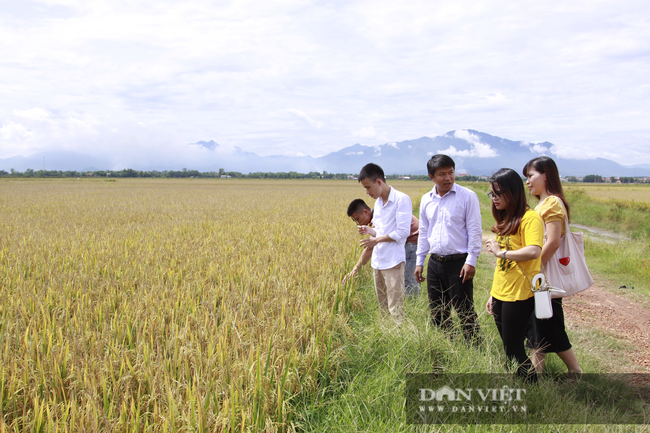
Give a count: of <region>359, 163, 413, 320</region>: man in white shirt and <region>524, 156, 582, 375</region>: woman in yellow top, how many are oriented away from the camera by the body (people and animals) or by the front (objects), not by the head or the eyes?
0

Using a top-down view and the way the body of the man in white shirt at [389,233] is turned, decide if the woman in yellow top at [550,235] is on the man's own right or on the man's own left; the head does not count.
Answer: on the man's own left

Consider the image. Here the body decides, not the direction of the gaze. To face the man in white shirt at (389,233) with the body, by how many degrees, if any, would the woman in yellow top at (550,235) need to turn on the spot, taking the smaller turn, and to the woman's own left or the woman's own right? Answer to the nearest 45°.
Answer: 0° — they already face them

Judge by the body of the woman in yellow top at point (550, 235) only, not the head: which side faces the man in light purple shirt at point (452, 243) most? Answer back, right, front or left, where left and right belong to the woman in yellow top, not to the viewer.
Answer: front

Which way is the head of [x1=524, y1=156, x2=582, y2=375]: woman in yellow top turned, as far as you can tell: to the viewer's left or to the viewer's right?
to the viewer's left

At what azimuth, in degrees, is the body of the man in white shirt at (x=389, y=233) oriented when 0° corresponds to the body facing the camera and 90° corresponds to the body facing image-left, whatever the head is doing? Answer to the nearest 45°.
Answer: approximately 45°

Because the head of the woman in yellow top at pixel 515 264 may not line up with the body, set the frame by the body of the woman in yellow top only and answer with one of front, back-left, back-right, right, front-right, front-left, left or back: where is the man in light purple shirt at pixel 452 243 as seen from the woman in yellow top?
right

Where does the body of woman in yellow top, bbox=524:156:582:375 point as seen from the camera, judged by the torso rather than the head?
to the viewer's left
